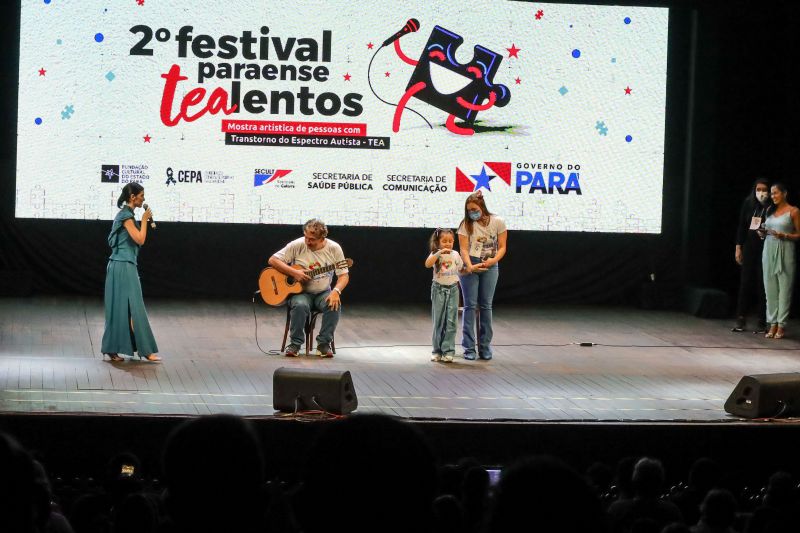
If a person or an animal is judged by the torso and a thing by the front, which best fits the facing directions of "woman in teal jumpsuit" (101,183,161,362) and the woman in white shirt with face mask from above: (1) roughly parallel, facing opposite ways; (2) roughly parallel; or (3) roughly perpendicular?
roughly perpendicular

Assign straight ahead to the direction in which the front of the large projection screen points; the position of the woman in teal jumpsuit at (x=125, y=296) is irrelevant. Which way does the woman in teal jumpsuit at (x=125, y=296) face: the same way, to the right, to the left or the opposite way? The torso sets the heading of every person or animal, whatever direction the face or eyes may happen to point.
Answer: to the left

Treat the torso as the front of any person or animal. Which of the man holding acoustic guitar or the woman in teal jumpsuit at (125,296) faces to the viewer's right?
the woman in teal jumpsuit

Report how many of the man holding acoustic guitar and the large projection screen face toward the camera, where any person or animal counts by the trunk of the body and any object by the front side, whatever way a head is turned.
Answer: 2

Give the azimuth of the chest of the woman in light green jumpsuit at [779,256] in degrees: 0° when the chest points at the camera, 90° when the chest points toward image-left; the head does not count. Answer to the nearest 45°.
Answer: approximately 45°

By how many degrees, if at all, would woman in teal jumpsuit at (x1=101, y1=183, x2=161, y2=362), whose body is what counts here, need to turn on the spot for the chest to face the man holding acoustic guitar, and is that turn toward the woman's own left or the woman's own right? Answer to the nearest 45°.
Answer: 0° — they already face them

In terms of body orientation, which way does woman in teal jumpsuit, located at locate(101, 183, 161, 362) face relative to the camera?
to the viewer's right

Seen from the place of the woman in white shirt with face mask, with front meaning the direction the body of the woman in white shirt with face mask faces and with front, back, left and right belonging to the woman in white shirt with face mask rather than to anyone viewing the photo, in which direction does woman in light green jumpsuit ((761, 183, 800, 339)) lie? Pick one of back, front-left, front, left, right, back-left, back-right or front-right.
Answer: back-left
